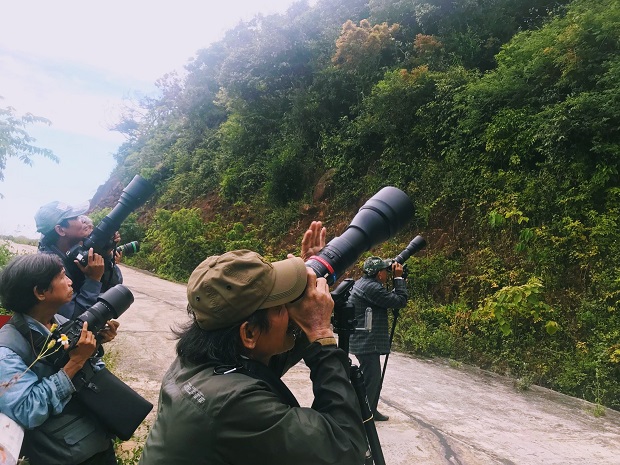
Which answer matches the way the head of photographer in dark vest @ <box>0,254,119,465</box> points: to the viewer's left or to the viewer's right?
to the viewer's right

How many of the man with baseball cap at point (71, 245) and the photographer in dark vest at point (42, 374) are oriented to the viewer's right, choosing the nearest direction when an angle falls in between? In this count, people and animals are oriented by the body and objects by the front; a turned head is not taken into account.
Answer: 2

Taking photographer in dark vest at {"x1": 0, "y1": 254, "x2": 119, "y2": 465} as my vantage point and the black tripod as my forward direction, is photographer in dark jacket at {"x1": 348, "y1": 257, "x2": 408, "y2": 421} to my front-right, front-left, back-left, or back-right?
front-left

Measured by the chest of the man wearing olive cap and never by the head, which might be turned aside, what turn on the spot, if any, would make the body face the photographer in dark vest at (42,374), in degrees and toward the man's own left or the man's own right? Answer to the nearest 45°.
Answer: approximately 90° to the man's own left

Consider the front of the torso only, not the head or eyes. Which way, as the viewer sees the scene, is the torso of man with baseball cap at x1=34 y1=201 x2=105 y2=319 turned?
to the viewer's right

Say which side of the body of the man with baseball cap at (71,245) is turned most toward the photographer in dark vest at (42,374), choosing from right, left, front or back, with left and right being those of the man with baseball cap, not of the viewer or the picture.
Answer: right

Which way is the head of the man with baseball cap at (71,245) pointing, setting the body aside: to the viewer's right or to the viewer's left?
to the viewer's right

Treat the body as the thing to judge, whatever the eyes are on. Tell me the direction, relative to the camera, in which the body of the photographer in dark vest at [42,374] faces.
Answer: to the viewer's right

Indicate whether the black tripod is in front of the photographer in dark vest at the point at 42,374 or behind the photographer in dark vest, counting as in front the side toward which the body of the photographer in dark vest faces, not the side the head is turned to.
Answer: in front

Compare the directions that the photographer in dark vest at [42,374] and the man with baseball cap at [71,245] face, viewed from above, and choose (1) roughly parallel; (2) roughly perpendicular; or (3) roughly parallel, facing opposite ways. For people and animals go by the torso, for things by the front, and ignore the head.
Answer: roughly parallel

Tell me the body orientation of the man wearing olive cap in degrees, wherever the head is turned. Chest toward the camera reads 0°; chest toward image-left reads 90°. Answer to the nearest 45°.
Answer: approximately 225°

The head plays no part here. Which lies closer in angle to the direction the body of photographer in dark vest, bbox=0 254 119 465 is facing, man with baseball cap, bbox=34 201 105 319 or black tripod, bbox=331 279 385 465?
the black tripod

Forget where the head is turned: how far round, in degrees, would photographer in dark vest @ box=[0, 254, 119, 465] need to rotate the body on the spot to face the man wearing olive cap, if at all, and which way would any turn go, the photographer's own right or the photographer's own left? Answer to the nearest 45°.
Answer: approximately 45° to the photographer's own right
